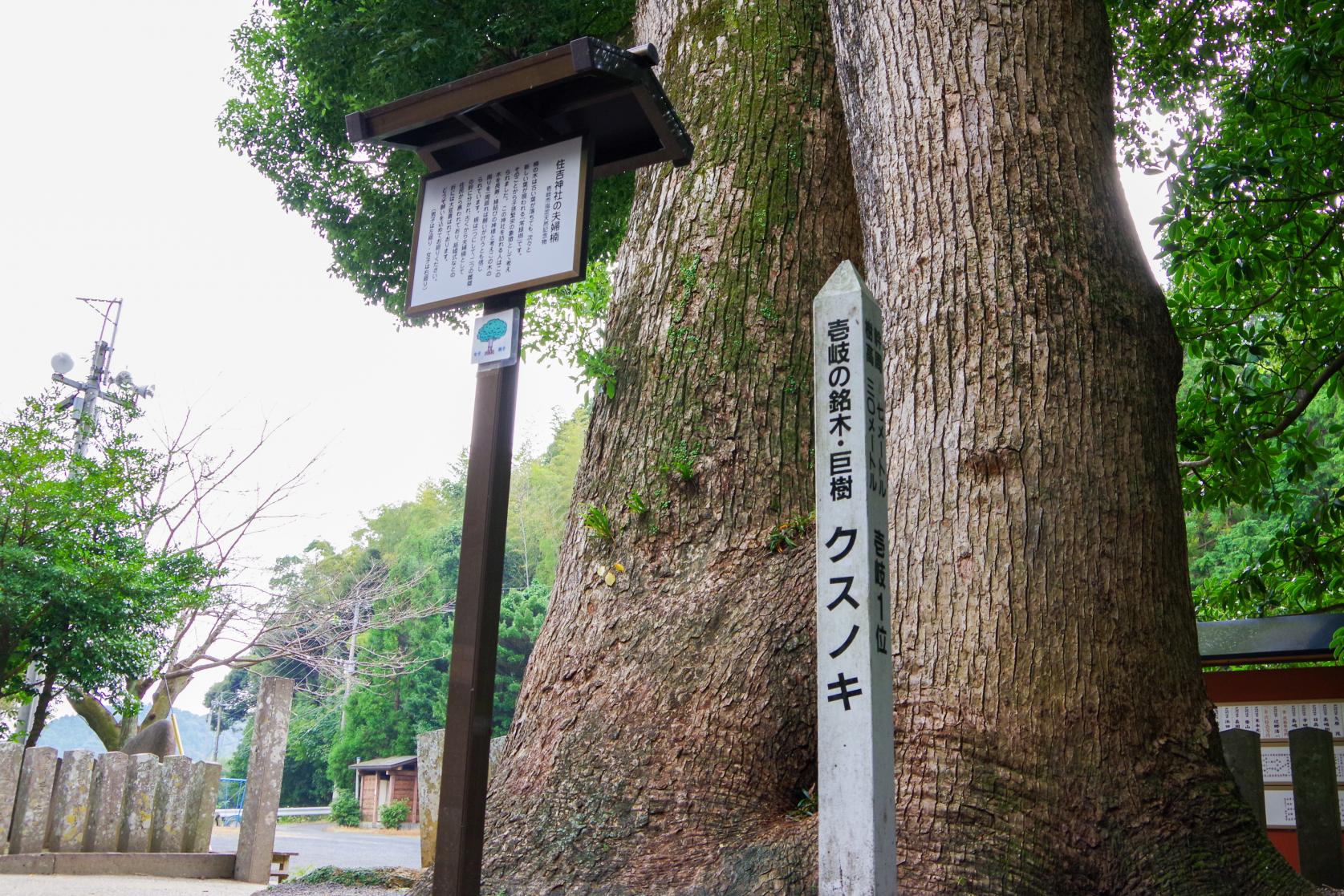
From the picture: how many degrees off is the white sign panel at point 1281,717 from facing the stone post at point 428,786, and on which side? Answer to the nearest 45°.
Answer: approximately 45° to its right

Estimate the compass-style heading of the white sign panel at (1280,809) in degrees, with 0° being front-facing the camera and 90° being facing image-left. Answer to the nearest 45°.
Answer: approximately 0°

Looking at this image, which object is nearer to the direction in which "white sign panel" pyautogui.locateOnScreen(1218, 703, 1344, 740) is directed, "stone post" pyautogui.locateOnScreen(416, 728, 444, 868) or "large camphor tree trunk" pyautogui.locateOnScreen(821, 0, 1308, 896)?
the large camphor tree trunk

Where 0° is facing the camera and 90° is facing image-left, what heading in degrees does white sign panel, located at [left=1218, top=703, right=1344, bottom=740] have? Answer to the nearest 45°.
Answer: approximately 0°

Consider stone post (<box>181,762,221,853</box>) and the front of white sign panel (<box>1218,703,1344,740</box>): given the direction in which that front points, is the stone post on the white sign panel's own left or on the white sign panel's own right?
on the white sign panel's own right

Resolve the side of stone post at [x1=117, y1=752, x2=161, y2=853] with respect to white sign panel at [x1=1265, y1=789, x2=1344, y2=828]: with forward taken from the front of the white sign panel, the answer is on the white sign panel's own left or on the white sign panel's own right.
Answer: on the white sign panel's own right

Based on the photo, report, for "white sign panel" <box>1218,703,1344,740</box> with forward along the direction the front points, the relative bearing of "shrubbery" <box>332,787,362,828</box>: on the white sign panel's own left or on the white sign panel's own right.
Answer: on the white sign panel's own right

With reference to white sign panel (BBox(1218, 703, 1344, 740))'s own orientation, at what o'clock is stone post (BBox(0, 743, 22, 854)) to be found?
The stone post is roughly at 2 o'clock from the white sign panel.

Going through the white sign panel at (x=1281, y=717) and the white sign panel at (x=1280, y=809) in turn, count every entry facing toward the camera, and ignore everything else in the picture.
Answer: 2

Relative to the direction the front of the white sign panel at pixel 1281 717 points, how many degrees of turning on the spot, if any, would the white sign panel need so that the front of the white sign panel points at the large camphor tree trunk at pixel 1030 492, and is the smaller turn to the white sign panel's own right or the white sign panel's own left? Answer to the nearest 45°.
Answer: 0° — it already faces it
